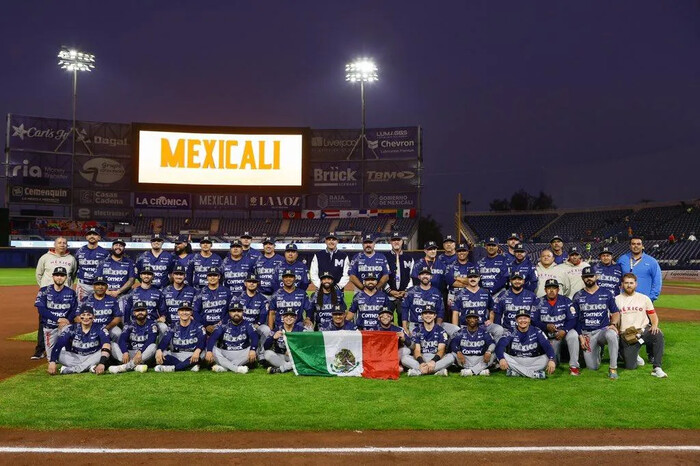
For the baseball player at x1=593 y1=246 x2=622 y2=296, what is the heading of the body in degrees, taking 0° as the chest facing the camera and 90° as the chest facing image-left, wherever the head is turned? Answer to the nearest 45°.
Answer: approximately 0°

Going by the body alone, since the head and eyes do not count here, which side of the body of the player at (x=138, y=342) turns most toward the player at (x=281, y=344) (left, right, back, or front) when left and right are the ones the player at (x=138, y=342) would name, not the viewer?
left

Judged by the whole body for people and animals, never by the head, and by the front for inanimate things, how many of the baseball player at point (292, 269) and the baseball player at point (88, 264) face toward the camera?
2

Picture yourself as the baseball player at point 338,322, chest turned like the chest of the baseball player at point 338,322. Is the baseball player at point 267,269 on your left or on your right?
on your right

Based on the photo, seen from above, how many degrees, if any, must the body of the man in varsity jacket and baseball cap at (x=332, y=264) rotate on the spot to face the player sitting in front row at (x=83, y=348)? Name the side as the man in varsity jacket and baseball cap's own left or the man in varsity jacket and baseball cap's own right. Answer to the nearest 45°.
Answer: approximately 45° to the man in varsity jacket and baseball cap's own right

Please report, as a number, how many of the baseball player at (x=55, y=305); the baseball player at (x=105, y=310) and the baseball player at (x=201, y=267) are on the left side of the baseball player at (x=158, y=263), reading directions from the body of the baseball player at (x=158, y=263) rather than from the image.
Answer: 1

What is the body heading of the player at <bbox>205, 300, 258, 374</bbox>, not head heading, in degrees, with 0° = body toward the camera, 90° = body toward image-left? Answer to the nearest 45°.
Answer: approximately 0°
